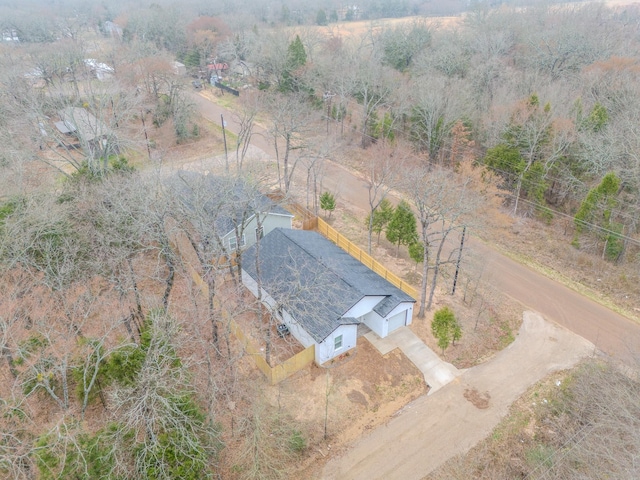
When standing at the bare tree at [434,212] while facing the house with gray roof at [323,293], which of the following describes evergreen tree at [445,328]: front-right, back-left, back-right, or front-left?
front-left

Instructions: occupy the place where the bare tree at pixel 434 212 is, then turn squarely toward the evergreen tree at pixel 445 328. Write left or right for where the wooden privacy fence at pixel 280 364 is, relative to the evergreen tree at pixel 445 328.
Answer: right

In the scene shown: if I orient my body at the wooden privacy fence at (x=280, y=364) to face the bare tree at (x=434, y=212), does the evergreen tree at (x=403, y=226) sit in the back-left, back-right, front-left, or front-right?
front-left

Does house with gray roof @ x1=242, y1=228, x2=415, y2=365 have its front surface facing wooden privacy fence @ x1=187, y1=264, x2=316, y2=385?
no

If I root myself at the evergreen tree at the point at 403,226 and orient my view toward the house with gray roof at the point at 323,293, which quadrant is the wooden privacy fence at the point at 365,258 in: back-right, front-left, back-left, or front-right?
front-right

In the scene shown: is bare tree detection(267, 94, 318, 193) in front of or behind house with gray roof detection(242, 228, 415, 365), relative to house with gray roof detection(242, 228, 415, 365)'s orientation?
behind

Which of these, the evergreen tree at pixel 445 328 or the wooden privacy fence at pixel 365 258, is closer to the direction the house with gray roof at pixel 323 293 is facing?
the evergreen tree

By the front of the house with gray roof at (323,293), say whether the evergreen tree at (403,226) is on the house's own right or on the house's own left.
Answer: on the house's own left

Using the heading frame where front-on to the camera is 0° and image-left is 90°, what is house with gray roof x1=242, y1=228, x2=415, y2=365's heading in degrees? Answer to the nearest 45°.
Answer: approximately 315°

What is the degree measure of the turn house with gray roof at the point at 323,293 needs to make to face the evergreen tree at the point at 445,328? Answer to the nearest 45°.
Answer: approximately 45° to its left

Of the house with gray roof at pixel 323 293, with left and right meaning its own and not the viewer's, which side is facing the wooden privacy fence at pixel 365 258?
left

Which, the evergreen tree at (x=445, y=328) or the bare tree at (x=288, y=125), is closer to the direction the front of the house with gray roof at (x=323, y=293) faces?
the evergreen tree

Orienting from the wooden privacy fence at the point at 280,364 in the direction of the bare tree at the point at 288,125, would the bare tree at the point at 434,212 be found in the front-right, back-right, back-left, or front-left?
front-right

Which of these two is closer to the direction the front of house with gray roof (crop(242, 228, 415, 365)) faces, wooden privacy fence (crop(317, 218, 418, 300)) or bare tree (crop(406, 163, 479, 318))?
the bare tree
